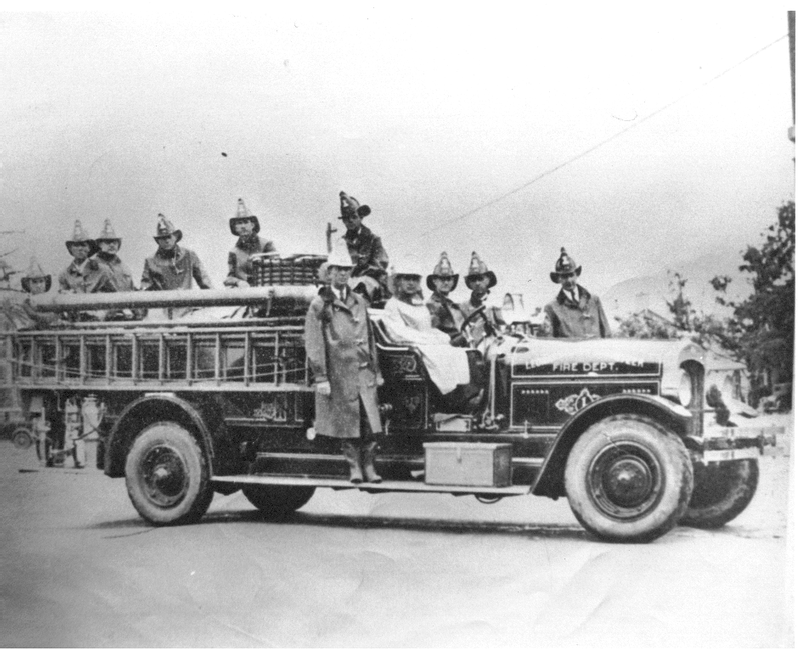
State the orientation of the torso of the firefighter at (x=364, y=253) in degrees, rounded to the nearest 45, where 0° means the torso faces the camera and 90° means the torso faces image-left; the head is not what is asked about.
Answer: approximately 45°

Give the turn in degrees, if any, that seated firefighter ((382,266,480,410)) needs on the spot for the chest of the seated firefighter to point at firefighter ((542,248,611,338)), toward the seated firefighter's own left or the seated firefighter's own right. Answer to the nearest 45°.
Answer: approximately 45° to the seated firefighter's own left

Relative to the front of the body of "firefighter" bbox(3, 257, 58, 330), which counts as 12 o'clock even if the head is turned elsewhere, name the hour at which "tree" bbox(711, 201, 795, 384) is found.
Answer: The tree is roughly at 10 o'clock from the firefighter.

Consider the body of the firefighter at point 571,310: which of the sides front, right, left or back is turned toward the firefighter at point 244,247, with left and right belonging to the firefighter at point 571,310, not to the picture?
right

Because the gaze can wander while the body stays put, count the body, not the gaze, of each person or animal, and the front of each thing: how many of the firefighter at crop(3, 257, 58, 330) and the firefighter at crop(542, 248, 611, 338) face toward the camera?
2

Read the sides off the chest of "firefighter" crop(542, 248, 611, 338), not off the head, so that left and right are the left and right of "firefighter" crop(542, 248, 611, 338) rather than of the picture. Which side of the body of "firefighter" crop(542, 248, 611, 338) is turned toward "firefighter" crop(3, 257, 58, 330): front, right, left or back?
right
